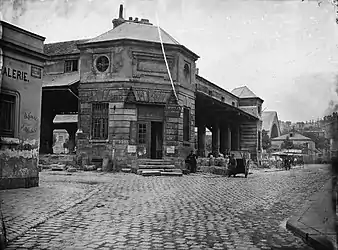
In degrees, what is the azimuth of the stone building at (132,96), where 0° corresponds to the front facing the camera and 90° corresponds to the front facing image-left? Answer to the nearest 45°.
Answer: approximately 0°

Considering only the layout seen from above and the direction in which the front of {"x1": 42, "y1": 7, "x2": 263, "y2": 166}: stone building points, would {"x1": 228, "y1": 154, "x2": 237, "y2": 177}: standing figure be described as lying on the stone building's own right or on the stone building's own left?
on the stone building's own left

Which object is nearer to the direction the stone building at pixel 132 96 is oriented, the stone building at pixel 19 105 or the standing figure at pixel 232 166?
the stone building
